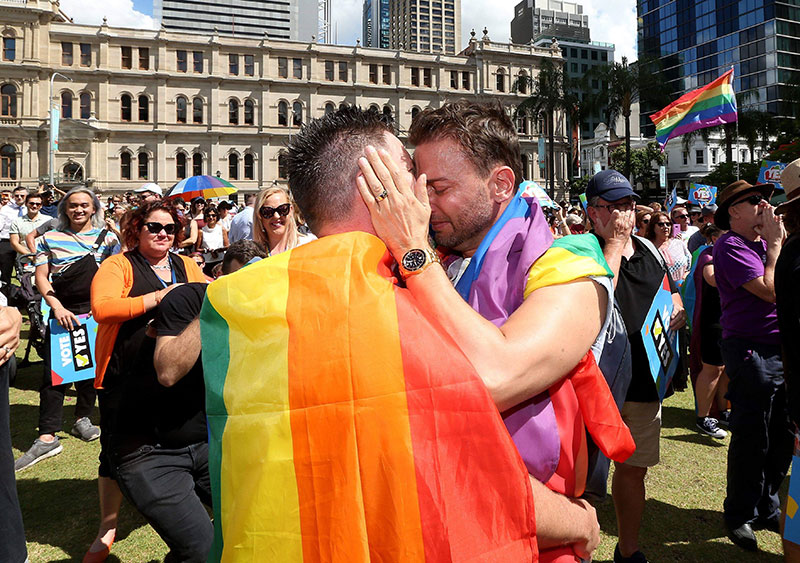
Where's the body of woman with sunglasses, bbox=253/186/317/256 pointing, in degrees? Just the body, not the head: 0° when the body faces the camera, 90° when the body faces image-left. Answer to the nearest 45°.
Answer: approximately 0°

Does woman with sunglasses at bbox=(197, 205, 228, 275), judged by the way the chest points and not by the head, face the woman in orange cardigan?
yes

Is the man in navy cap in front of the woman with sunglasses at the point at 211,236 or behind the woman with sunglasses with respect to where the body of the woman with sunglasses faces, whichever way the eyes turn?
in front

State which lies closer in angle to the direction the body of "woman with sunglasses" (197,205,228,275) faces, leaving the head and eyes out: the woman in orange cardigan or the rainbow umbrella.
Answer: the woman in orange cardigan

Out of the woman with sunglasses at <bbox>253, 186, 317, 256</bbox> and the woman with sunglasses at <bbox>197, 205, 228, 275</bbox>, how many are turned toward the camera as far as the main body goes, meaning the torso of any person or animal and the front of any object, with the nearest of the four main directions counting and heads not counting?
2

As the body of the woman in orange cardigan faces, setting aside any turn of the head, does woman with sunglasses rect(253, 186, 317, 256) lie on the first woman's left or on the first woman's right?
on the first woman's left

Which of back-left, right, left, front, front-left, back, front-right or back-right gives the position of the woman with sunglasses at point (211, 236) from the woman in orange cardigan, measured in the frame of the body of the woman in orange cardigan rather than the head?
back-left
